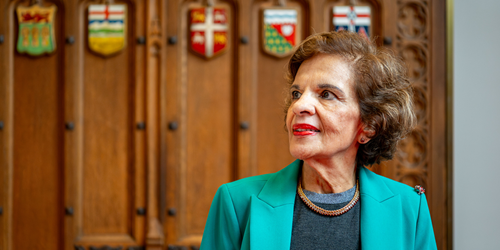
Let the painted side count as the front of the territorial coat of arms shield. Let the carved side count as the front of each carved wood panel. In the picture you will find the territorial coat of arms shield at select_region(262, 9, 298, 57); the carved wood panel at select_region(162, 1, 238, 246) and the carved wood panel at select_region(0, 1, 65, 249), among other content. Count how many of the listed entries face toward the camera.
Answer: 3

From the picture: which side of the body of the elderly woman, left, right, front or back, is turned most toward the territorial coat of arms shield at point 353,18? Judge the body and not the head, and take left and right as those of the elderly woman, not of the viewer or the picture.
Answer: back

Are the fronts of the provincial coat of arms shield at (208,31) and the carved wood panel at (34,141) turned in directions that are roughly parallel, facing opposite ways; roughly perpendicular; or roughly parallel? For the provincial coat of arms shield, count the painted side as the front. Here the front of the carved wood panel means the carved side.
roughly parallel

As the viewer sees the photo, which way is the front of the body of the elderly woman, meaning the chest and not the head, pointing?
toward the camera

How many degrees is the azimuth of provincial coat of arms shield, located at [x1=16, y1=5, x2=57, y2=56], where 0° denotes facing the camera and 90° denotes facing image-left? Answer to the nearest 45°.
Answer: approximately 0°

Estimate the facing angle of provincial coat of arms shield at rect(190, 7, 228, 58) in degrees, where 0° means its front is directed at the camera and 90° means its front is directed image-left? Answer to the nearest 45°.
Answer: approximately 0°

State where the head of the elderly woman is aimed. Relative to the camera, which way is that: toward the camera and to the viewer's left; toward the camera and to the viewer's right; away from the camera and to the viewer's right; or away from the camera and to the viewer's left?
toward the camera and to the viewer's left
